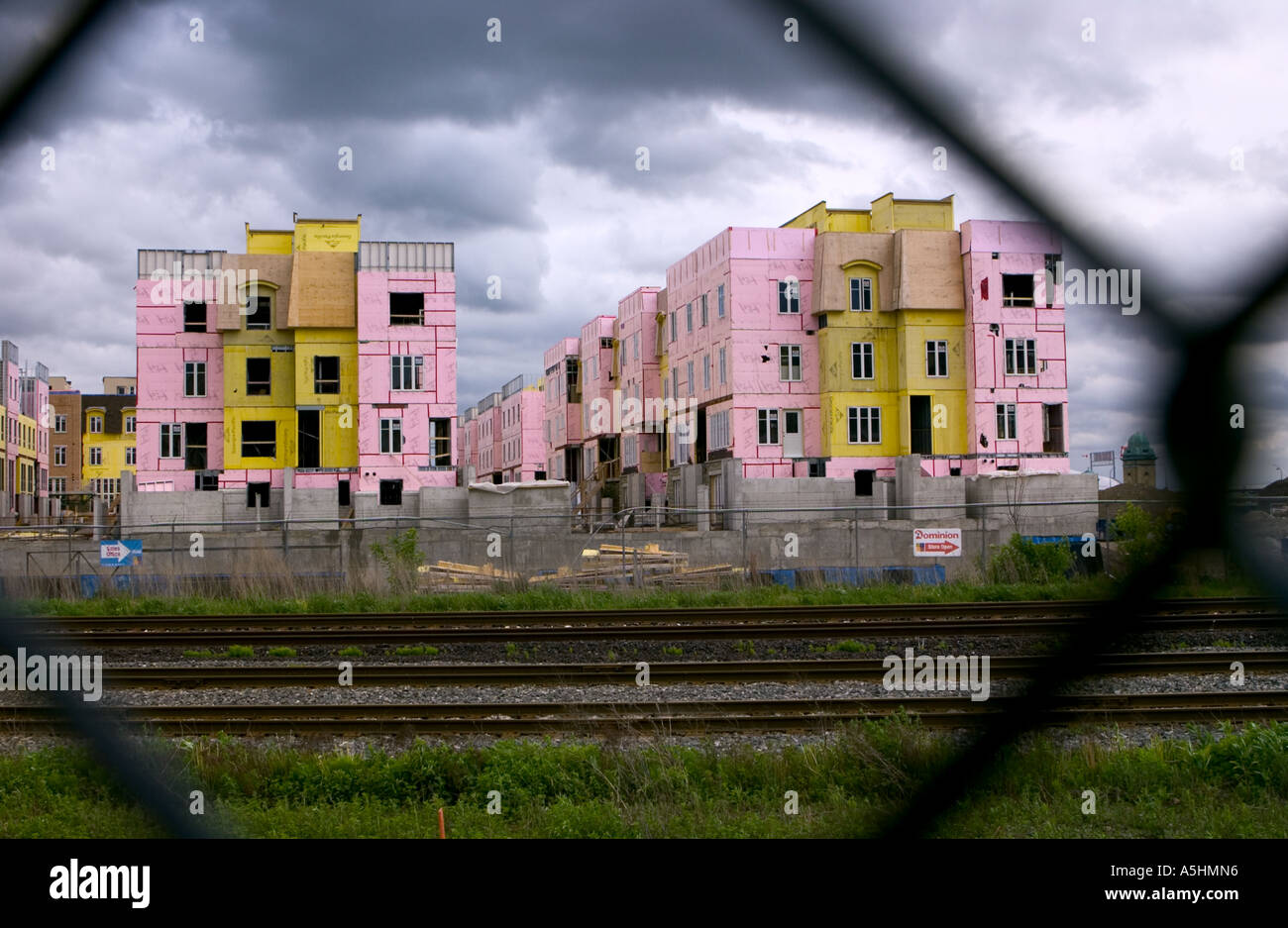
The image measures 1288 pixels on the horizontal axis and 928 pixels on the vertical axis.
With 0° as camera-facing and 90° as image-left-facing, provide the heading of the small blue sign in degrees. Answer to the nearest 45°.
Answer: approximately 0°

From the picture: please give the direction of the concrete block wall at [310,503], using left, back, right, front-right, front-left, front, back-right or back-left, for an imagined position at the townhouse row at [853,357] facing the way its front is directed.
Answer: right

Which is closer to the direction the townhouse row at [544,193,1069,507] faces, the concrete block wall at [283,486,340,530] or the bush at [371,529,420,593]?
the bush

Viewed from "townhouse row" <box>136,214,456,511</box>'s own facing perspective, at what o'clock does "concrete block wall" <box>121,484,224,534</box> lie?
The concrete block wall is roughly at 3 o'clock from the townhouse row.
